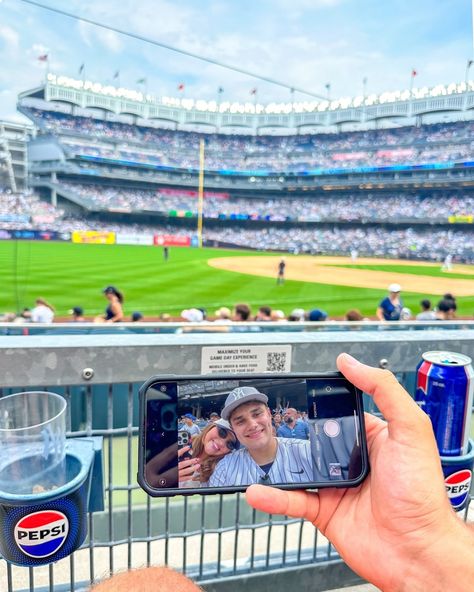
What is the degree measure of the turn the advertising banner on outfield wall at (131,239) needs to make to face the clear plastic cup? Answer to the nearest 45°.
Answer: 0° — it already faces it

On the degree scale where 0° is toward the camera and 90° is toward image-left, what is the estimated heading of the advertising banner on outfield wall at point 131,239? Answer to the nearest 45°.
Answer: approximately 0°

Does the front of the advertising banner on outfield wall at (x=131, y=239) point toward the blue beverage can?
yes

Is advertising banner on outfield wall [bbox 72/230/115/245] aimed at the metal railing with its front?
yes

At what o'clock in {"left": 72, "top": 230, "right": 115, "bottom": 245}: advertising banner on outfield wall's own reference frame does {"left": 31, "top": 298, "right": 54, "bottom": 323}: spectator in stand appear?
The spectator in stand is roughly at 12 o'clock from the advertising banner on outfield wall.

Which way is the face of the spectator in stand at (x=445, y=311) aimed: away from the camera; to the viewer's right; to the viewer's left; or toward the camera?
away from the camera

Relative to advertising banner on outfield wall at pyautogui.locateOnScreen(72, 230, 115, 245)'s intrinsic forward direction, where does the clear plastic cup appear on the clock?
The clear plastic cup is roughly at 12 o'clock from the advertising banner on outfield wall.

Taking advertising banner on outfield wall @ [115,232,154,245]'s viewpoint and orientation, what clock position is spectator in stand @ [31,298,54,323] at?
The spectator in stand is roughly at 12 o'clock from the advertising banner on outfield wall.

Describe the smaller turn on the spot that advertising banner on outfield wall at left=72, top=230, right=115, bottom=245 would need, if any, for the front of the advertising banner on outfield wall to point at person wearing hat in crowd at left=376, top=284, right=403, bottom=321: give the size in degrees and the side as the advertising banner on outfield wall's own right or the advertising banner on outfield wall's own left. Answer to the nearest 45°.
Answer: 0° — it already faces them

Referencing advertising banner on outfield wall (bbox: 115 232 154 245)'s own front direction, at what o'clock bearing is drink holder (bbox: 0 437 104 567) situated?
The drink holder is roughly at 12 o'clock from the advertising banner on outfield wall.

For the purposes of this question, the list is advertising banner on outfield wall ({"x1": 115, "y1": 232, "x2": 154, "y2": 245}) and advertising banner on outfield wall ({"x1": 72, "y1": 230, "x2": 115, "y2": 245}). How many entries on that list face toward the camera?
2
